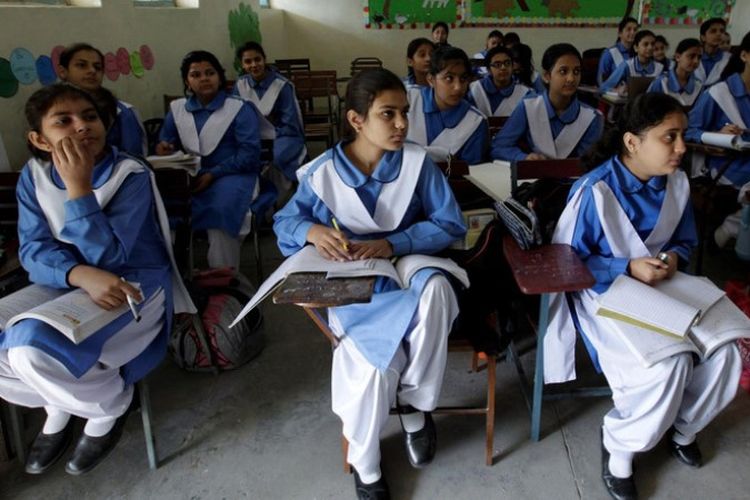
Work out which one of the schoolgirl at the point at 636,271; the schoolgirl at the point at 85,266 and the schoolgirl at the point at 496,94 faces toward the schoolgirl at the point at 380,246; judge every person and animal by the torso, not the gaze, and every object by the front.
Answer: the schoolgirl at the point at 496,94

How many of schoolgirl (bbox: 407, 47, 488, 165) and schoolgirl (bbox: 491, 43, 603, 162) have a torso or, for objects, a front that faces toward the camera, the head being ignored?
2

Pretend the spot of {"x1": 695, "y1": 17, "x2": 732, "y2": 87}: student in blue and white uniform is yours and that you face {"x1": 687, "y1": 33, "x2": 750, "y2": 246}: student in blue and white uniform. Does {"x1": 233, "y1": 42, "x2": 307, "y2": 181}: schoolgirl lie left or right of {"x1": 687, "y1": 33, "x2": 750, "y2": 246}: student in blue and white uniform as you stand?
right

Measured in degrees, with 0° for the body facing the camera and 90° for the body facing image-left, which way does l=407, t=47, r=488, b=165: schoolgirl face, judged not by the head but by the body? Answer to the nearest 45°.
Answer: approximately 0°

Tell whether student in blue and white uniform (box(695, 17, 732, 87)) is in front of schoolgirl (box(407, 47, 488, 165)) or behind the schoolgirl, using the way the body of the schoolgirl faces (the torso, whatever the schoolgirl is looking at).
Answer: behind

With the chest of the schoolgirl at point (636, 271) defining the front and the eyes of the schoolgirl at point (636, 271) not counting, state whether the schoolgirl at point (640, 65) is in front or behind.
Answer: behind

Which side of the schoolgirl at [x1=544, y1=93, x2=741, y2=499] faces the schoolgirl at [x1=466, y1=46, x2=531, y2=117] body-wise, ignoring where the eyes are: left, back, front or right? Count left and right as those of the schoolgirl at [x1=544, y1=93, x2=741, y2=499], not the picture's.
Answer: back

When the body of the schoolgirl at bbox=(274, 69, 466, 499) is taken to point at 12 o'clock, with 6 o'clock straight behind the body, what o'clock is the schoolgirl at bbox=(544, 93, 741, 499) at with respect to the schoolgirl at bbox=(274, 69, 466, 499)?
the schoolgirl at bbox=(544, 93, 741, 499) is roughly at 9 o'clock from the schoolgirl at bbox=(274, 69, 466, 499).

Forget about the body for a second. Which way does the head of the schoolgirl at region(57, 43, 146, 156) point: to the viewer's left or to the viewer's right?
to the viewer's right
